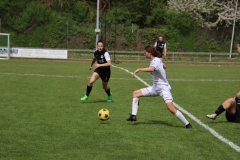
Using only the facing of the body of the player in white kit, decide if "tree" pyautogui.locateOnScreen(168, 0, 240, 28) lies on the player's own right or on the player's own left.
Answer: on the player's own right

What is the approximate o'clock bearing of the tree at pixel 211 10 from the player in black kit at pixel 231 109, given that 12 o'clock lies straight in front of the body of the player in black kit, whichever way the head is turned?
The tree is roughly at 3 o'clock from the player in black kit.

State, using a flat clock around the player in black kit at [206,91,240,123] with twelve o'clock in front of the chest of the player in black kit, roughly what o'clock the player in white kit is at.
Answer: The player in white kit is roughly at 11 o'clock from the player in black kit.

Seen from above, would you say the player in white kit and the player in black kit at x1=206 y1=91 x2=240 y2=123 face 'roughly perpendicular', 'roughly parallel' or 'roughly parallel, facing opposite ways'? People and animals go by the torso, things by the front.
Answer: roughly parallel

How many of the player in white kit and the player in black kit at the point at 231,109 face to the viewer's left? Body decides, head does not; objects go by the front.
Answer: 2

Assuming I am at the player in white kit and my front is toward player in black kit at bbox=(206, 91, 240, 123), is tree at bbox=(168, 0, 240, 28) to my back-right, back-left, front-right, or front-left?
front-left

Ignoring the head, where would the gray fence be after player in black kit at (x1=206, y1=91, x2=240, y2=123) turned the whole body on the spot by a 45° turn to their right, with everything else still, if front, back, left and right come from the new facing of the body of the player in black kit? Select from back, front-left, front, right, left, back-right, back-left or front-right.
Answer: front-right

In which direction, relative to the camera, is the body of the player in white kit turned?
to the viewer's left

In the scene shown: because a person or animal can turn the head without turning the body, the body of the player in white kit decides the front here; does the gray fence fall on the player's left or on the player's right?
on the player's right

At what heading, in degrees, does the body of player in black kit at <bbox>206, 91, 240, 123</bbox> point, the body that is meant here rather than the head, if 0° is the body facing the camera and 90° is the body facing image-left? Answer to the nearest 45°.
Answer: approximately 90°

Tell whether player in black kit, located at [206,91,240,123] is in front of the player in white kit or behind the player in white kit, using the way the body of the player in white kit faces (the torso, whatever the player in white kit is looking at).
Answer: behind

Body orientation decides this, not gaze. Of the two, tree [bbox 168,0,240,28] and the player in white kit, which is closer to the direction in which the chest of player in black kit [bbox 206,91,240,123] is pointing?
the player in white kit
